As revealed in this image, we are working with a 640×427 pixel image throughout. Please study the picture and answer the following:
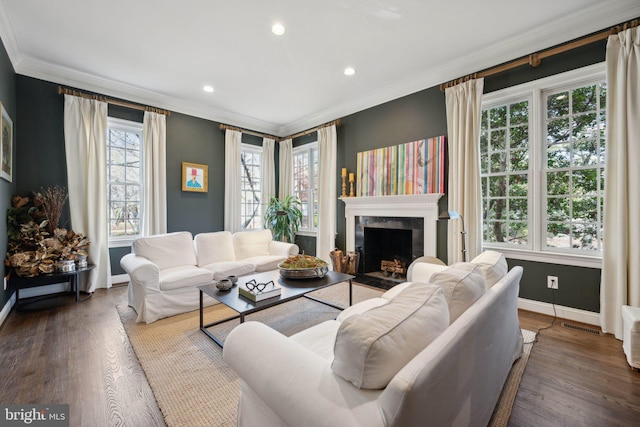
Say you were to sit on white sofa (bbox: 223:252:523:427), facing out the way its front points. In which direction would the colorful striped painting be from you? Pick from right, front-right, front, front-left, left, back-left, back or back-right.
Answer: front-right

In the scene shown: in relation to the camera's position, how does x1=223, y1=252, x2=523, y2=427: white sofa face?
facing away from the viewer and to the left of the viewer

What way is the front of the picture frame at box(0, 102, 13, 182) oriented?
to the viewer's right

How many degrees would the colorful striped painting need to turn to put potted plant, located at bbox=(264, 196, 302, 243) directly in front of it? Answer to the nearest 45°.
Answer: approximately 45° to its right

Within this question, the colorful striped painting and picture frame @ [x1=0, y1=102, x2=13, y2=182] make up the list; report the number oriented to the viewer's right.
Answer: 1

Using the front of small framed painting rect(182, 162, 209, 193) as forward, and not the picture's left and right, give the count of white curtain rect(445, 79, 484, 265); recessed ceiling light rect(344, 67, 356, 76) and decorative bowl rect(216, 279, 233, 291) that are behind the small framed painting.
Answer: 0

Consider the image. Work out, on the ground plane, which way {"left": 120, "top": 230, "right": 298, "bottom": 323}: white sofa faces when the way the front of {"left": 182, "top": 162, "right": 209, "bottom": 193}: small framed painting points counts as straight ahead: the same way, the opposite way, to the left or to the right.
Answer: the same way

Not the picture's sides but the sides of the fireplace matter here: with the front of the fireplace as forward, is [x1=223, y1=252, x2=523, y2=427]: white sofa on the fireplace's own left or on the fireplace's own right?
on the fireplace's own left

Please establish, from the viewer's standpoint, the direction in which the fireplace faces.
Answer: facing the viewer and to the left of the viewer

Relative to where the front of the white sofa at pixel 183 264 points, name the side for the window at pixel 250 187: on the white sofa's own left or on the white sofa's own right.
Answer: on the white sofa's own left

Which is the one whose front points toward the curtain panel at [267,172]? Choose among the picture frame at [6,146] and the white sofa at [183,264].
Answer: the picture frame

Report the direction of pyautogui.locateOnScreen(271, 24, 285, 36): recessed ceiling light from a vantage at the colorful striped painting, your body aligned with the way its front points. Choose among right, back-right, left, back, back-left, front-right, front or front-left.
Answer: front

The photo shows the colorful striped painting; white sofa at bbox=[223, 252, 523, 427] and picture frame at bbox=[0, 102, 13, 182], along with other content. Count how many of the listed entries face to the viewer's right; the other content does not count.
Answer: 1

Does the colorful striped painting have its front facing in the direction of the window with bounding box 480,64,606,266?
no

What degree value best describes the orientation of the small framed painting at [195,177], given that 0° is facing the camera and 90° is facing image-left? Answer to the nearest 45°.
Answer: approximately 315°
